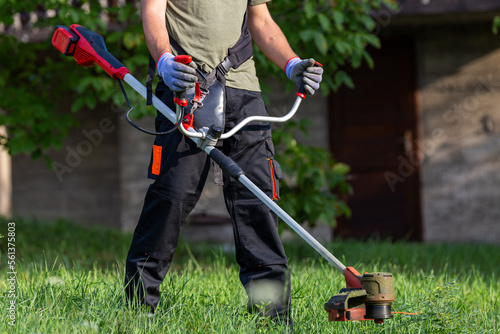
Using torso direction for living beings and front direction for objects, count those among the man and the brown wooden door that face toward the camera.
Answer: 2

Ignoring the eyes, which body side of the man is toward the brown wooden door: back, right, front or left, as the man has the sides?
back

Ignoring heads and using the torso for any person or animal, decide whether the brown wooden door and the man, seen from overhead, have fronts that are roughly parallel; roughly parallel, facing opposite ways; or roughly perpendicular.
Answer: roughly parallel

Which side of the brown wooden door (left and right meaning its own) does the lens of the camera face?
front

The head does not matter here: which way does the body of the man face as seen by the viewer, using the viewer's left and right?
facing the viewer

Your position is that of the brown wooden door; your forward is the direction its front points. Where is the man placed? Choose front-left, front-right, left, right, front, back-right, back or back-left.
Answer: front
